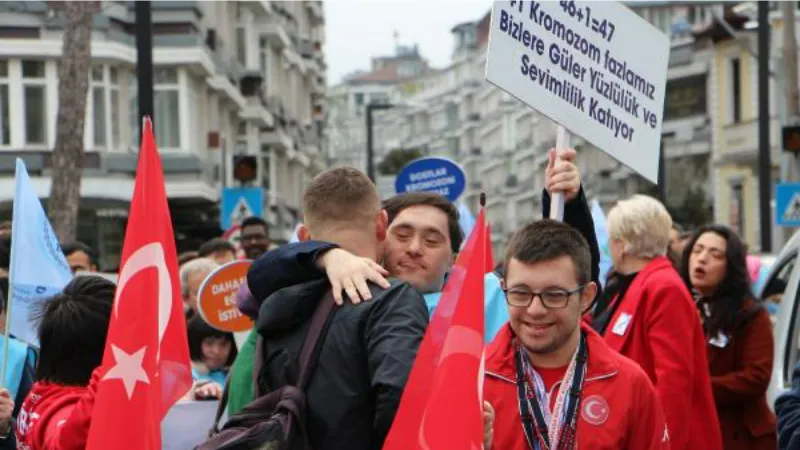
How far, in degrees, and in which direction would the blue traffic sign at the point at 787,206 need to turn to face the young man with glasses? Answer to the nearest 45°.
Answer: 0° — it already faces them

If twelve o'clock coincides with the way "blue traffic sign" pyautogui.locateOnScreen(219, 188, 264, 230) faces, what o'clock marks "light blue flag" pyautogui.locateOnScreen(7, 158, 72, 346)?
The light blue flag is roughly at 12 o'clock from the blue traffic sign.

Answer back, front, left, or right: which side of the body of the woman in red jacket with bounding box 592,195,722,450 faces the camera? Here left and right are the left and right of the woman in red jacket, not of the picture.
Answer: left

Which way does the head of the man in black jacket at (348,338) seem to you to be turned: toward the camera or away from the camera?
away from the camera

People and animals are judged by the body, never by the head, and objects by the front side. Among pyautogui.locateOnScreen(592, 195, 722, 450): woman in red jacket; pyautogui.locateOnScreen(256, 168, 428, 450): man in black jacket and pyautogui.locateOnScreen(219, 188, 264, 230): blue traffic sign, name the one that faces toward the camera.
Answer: the blue traffic sign

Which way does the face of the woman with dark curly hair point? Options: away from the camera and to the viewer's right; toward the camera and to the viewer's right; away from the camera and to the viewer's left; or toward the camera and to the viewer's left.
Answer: toward the camera and to the viewer's left

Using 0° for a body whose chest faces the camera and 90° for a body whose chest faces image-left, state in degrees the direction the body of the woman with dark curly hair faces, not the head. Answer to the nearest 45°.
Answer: approximately 45°

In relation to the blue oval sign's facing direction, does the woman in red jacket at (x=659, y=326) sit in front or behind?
in front

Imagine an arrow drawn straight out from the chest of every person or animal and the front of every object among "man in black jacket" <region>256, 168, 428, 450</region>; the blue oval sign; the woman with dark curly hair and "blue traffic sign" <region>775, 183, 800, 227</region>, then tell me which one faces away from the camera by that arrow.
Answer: the man in black jacket

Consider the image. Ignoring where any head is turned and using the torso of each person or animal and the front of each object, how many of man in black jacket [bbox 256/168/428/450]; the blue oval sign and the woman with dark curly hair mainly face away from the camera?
1

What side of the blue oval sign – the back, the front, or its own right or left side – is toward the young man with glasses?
front

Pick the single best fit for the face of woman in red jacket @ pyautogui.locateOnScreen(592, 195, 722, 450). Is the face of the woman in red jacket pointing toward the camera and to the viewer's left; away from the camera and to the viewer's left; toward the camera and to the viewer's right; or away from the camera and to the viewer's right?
away from the camera and to the viewer's left
